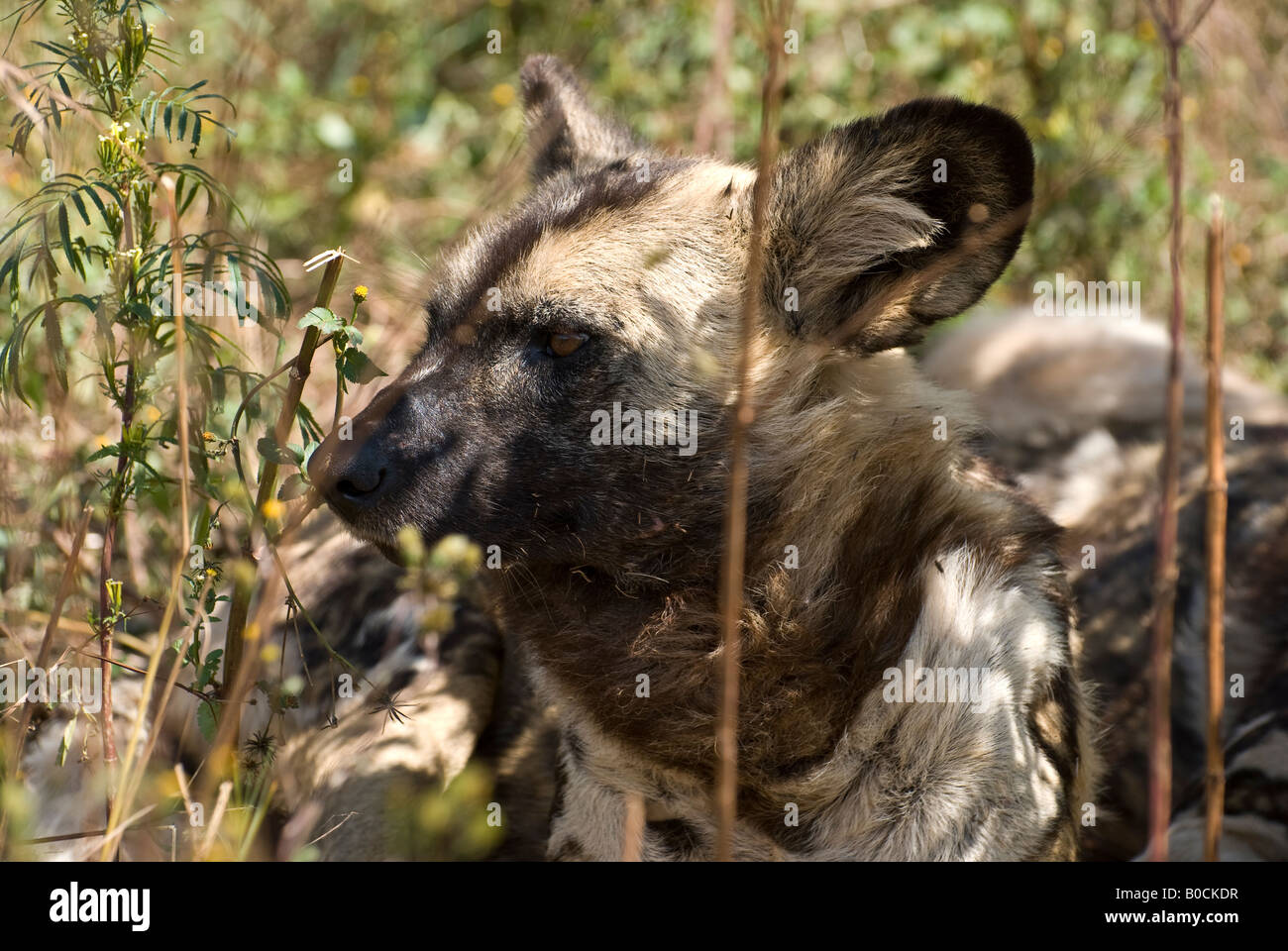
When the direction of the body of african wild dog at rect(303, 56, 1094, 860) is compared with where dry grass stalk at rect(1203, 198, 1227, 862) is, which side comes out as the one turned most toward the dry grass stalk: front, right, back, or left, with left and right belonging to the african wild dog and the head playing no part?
left

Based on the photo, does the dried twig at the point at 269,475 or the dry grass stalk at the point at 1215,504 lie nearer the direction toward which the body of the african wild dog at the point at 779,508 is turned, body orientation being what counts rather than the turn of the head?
the dried twig

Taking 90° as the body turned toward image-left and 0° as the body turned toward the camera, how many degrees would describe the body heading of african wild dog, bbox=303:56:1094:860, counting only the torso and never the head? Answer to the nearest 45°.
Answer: approximately 45°

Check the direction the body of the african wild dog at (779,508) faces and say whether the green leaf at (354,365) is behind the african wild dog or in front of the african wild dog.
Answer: in front

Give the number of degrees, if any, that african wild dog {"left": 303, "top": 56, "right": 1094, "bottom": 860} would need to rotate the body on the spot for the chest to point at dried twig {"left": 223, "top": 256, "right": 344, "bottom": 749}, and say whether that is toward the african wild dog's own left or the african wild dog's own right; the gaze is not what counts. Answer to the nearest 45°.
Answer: approximately 45° to the african wild dog's own right

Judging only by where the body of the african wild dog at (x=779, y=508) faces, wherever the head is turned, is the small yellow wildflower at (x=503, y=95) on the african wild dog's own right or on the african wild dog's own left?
on the african wild dog's own right

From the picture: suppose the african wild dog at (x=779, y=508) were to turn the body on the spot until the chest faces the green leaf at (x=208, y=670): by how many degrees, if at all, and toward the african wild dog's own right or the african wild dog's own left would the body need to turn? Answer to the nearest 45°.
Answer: approximately 45° to the african wild dog's own right

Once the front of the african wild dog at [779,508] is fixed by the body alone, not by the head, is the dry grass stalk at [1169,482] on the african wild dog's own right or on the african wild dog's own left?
on the african wild dog's own left

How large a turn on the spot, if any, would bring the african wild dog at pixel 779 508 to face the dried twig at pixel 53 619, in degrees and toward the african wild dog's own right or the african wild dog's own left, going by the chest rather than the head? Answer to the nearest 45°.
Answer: approximately 45° to the african wild dog's own right

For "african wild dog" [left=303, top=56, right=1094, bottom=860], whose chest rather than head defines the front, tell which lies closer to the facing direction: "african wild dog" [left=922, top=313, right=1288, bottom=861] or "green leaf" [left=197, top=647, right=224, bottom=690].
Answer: the green leaf

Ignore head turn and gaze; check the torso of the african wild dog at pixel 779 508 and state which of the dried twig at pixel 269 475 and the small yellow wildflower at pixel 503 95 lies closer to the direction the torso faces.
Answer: the dried twig
